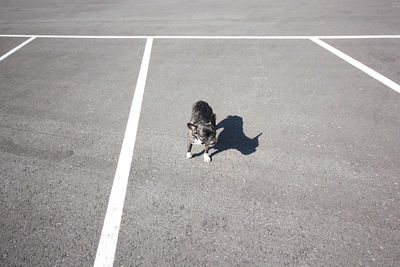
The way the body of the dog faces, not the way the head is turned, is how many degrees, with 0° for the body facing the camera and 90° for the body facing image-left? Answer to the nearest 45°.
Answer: approximately 0°
